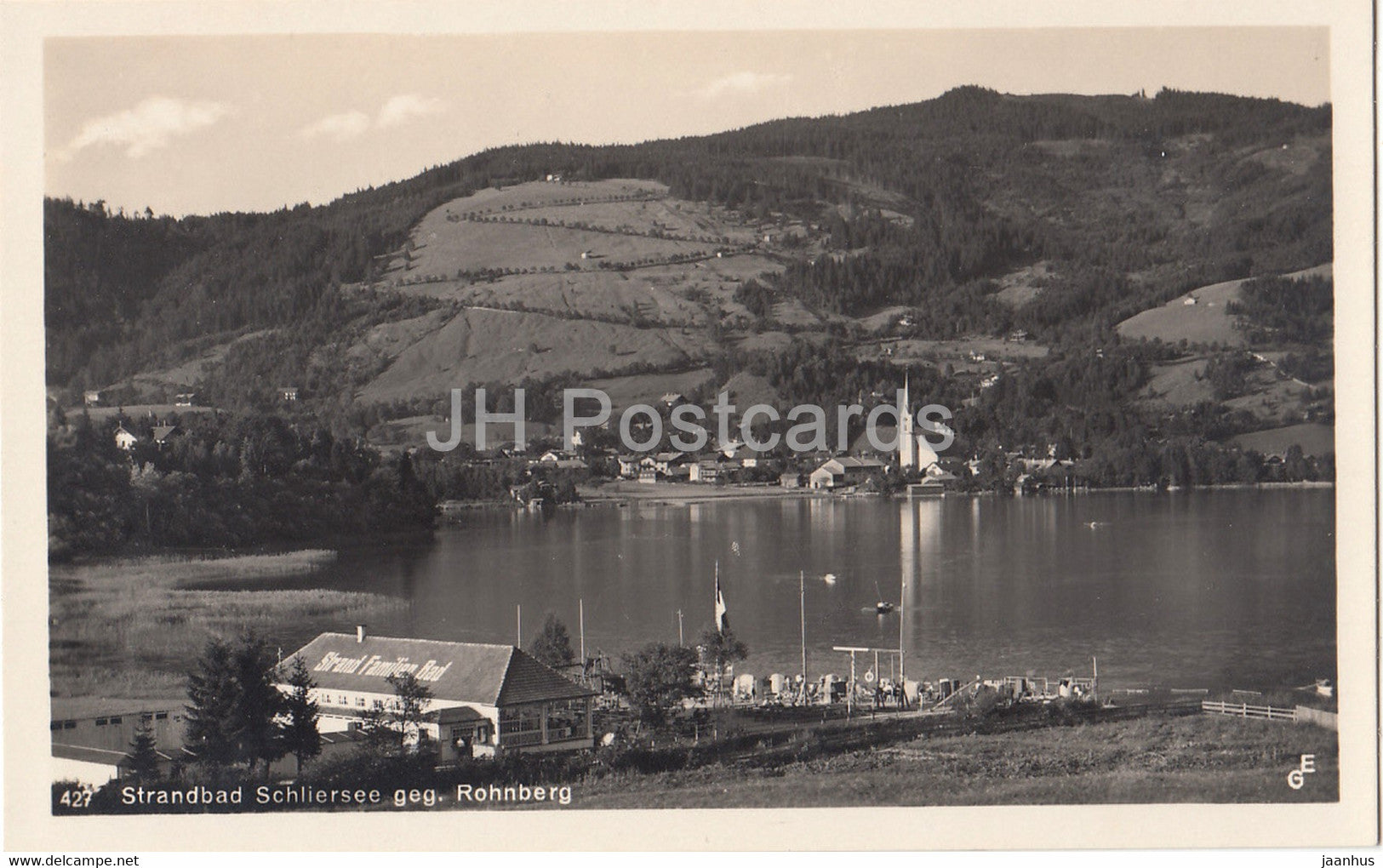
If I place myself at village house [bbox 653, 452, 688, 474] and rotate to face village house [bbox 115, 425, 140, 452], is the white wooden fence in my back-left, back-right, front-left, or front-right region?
back-left
